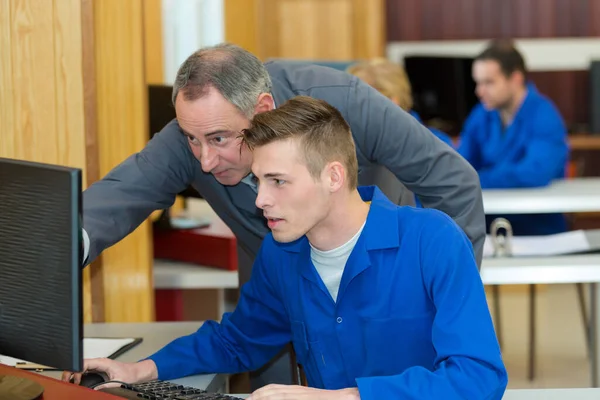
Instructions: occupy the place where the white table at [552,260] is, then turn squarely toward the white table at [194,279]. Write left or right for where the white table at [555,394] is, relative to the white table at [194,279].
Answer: left

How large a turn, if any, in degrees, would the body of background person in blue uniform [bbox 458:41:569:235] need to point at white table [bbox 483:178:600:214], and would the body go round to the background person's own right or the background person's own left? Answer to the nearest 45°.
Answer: approximately 45° to the background person's own left

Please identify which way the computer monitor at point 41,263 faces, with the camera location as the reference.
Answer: facing away from the viewer and to the right of the viewer

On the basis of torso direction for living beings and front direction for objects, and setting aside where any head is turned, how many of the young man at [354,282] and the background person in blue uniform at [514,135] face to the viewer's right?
0

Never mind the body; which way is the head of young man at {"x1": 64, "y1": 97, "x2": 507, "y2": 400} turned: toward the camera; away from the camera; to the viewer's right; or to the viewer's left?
to the viewer's left

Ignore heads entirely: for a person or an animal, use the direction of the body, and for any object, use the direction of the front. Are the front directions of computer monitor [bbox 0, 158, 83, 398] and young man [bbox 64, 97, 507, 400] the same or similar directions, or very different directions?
very different directions

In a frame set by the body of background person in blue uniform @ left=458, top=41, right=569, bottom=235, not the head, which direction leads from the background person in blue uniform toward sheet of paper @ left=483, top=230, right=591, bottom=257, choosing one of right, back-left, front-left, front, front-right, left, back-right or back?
front-left

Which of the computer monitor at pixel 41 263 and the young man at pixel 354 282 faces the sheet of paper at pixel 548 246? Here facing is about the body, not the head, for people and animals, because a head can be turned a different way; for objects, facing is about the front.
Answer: the computer monitor

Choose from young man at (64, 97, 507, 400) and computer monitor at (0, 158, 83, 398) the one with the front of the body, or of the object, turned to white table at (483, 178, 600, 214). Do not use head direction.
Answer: the computer monitor

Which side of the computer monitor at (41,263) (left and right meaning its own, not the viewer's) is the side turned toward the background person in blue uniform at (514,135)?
front

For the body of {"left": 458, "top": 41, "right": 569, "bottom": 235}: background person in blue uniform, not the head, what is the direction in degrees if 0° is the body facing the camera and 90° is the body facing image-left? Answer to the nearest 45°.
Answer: approximately 45°

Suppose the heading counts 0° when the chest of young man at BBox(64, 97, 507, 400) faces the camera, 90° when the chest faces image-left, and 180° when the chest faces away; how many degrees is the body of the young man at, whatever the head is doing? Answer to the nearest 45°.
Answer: approximately 45°
